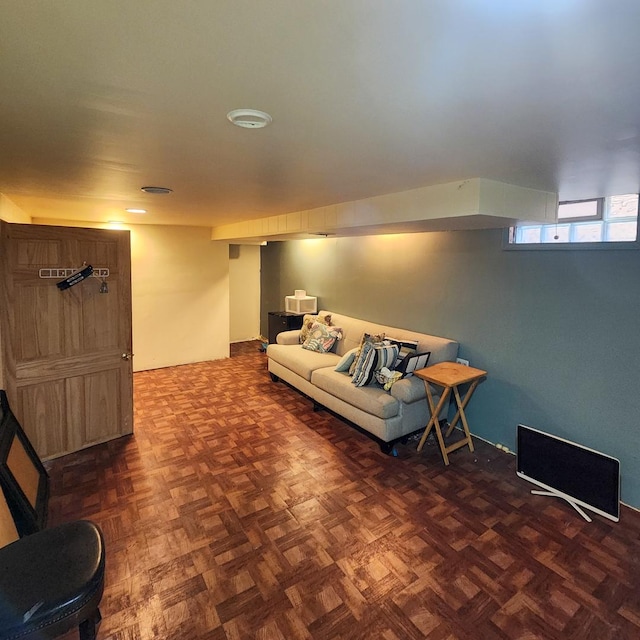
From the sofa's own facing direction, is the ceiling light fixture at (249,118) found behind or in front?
in front

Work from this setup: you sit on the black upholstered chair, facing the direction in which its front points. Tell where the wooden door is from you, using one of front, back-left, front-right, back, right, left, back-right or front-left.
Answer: back-left

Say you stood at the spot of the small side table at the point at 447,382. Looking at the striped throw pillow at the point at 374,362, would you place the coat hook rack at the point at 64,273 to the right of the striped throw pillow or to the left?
left

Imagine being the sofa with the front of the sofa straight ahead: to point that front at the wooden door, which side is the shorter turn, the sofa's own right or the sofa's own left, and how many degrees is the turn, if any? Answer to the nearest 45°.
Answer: approximately 45° to the sofa's own right

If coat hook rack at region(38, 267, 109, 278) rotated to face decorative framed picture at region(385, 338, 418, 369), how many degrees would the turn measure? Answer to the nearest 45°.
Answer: approximately 90° to its left

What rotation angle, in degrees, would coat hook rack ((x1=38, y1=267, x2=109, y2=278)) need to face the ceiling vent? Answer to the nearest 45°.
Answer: approximately 45° to its left

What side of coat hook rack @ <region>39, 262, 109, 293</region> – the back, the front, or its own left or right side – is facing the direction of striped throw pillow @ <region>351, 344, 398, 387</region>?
left

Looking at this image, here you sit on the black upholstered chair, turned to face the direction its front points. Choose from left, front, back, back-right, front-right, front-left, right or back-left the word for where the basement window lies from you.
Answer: front-left

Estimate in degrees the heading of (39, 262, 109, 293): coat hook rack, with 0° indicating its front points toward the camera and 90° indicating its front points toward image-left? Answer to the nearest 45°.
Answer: approximately 0°

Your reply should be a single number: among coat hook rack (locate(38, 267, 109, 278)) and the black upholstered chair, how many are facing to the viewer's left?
0

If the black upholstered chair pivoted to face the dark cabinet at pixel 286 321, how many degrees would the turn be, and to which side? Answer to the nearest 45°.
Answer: approximately 90° to its left

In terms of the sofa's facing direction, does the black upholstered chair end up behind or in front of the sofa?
in front
